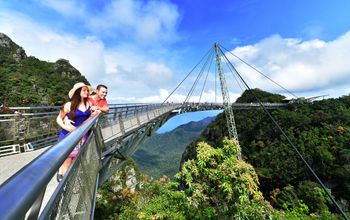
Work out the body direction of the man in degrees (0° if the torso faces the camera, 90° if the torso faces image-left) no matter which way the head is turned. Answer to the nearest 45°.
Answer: approximately 315°
